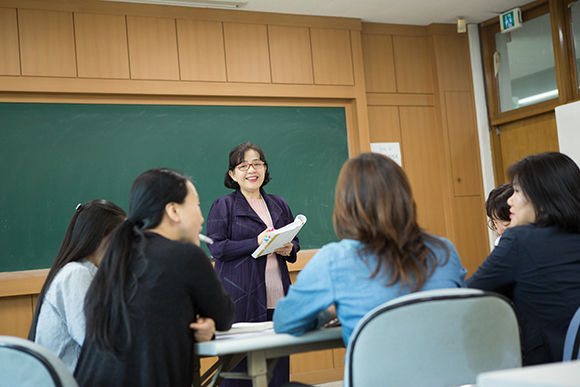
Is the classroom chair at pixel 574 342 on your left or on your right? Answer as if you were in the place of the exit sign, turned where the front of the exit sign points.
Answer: on your left

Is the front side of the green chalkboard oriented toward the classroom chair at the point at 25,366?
yes

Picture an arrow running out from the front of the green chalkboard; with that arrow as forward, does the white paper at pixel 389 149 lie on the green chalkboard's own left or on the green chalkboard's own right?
on the green chalkboard's own left

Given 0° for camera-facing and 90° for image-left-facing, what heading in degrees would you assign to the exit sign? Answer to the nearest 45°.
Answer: approximately 45°

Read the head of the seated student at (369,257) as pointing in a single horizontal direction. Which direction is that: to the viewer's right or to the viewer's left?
to the viewer's left

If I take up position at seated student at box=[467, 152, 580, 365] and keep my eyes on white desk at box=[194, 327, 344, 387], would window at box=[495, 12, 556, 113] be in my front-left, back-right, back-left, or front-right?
back-right

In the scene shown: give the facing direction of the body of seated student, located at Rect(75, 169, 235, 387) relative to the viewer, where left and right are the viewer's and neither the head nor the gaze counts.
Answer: facing away from the viewer and to the right of the viewer

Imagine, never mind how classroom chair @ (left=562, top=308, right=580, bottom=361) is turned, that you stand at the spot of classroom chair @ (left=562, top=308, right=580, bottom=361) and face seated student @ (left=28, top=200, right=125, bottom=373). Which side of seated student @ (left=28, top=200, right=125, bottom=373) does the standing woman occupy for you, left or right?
right

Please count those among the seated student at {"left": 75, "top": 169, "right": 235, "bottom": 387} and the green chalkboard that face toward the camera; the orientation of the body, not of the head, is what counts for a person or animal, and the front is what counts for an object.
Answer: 1
